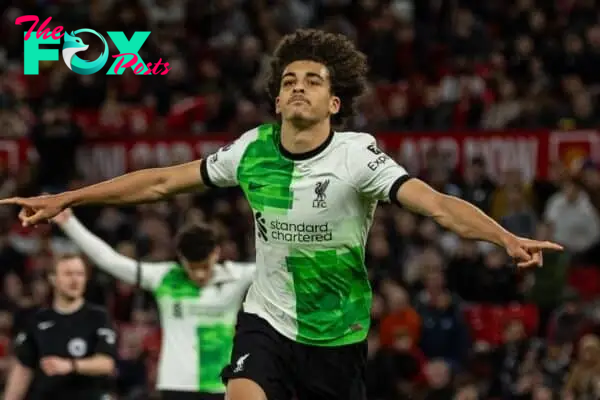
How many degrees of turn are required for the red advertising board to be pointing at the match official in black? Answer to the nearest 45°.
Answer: approximately 45° to its right

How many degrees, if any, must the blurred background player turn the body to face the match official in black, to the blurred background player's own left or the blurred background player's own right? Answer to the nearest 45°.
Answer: approximately 90° to the blurred background player's own right

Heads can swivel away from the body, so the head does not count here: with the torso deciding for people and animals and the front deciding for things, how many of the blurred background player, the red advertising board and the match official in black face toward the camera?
3

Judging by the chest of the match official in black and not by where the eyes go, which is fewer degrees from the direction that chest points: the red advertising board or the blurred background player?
the blurred background player

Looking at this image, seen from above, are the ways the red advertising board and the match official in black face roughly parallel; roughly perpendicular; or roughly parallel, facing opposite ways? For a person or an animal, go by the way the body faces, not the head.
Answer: roughly parallel

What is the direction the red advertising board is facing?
toward the camera

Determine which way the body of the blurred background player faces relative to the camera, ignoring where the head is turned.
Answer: toward the camera

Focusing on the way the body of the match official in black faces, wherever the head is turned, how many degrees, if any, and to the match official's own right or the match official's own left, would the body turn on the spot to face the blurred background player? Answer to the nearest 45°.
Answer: approximately 90° to the match official's own left

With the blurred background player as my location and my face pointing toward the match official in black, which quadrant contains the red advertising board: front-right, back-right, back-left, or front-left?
back-right
